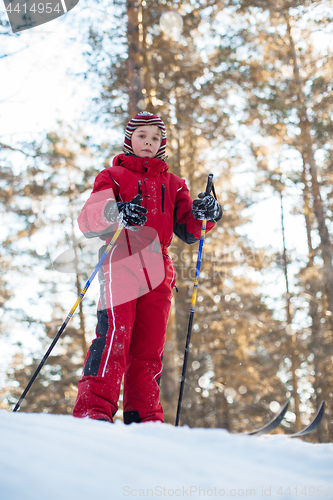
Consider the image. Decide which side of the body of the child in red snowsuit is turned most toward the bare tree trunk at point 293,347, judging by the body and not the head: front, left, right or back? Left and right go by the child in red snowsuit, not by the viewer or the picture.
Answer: left

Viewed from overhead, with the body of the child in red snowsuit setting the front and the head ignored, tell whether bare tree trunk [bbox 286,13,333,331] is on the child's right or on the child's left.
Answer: on the child's left

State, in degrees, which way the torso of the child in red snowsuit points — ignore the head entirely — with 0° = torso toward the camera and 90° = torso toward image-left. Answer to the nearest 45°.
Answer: approximately 315°
